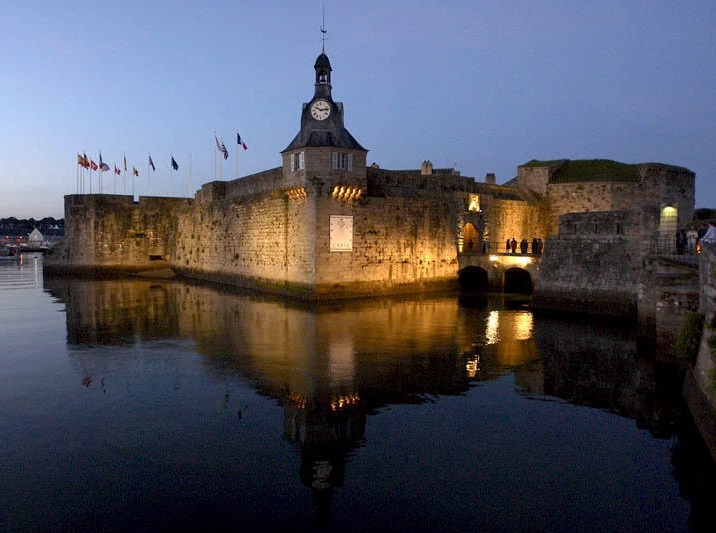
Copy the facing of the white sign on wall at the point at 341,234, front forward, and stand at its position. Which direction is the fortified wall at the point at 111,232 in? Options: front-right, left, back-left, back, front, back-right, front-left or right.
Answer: back-right

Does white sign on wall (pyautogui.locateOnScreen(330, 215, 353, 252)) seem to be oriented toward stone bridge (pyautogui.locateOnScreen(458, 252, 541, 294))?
no

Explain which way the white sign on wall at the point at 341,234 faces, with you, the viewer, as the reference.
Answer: facing the viewer

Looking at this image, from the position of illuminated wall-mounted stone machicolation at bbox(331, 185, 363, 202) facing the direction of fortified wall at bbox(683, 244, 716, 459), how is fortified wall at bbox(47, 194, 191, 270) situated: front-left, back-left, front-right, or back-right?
back-right

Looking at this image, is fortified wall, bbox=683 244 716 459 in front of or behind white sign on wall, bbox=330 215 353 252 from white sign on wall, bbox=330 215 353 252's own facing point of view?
in front
